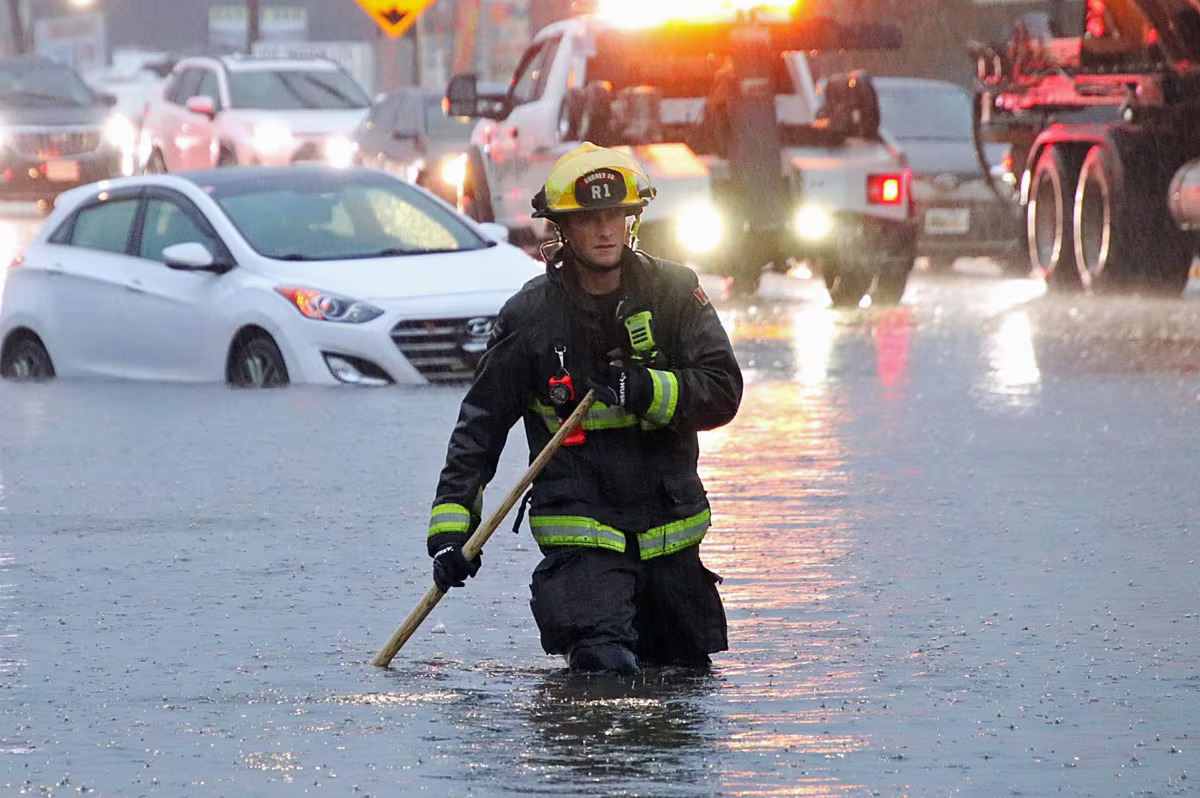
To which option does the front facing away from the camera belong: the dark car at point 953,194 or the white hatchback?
the dark car

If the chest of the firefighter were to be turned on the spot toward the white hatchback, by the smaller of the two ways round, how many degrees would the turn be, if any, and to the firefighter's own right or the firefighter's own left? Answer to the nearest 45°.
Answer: approximately 180°

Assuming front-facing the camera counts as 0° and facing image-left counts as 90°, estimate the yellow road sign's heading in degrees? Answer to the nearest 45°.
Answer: approximately 0°

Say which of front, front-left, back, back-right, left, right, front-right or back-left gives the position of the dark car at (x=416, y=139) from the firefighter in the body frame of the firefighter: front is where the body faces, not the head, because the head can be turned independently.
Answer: back

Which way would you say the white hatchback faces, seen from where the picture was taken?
facing the viewer and to the right of the viewer

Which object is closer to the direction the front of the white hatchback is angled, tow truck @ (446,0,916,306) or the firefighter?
the firefighter

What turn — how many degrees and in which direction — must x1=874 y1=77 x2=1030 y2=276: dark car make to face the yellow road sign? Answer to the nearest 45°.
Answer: approximately 45° to its left

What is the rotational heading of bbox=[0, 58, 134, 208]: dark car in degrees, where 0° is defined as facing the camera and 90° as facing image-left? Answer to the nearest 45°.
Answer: approximately 315°

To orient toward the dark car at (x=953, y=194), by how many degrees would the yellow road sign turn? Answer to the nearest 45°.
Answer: approximately 45° to its left

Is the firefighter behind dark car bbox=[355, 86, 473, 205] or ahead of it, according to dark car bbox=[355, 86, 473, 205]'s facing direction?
ahead
